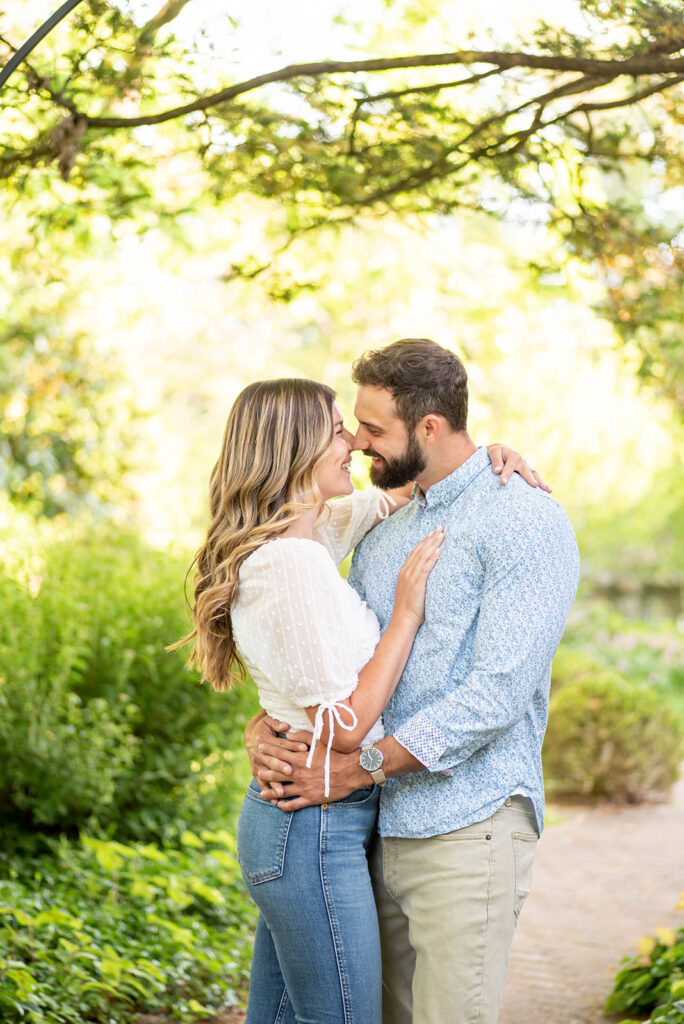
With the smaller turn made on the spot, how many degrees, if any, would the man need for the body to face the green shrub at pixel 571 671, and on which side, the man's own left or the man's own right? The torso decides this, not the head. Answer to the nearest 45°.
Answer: approximately 135° to the man's own right

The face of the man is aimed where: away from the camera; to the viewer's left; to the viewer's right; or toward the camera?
to the viewer's left

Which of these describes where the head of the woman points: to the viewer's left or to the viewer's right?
to the viewer's right

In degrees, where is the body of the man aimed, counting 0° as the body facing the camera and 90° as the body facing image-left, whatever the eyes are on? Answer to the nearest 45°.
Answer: approximately 45°

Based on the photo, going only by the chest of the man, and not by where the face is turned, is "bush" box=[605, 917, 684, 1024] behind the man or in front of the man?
behind

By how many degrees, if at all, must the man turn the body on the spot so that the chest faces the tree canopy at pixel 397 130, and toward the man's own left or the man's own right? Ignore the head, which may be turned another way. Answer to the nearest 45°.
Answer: approximately 135° to the man's own right

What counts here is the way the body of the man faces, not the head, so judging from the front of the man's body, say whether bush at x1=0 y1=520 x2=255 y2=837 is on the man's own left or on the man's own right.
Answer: on the man's own right
